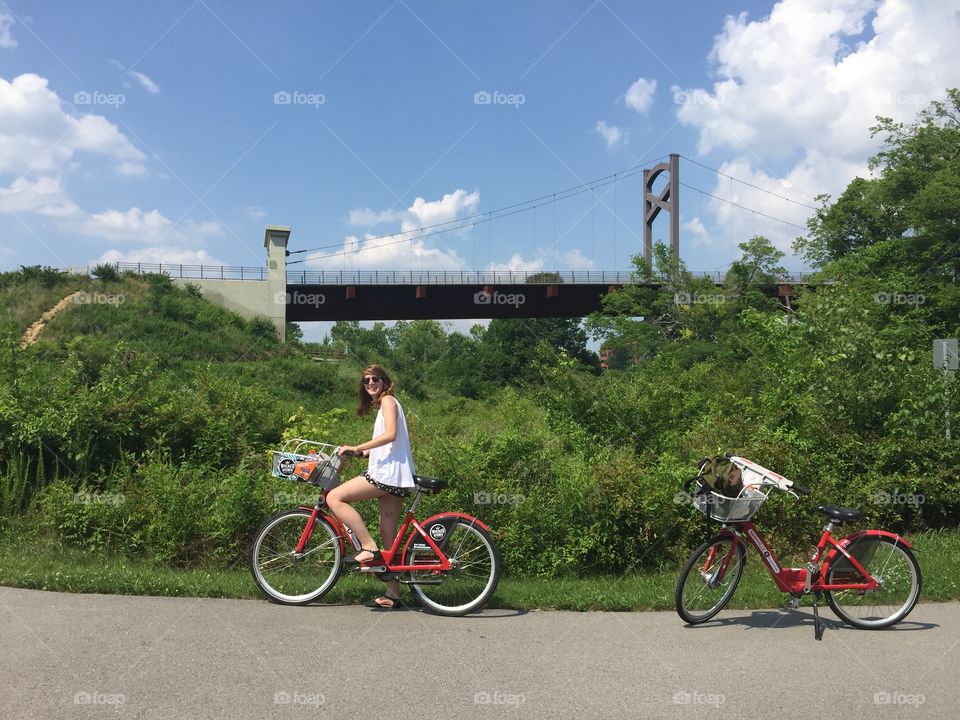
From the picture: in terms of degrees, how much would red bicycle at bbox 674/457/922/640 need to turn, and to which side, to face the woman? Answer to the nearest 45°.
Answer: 0° — it already faces them

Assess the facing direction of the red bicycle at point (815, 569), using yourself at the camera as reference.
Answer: facing to the left of the viewer

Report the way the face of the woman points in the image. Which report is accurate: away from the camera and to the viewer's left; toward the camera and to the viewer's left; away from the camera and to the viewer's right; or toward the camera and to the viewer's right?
toward the camera and to the viewer's left

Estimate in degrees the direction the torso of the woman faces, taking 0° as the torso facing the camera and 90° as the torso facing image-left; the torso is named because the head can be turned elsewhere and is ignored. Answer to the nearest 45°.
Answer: approximately 90°

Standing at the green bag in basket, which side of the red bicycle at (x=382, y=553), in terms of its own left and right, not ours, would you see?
back

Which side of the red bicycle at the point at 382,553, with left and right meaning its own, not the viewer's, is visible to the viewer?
left

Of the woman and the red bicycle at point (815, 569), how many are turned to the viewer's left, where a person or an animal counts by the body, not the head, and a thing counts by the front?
2

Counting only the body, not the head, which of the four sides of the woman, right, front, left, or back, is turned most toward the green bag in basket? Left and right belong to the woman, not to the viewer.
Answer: back

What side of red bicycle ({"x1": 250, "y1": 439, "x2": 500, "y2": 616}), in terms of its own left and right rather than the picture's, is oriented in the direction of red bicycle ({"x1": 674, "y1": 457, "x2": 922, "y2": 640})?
back
